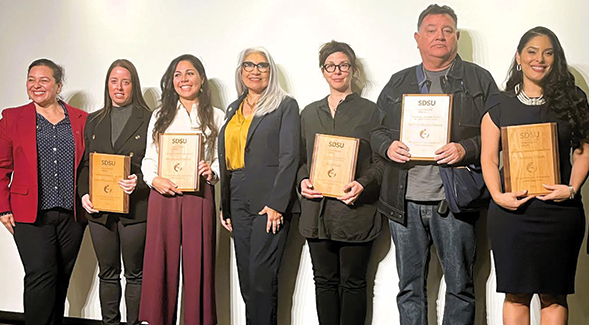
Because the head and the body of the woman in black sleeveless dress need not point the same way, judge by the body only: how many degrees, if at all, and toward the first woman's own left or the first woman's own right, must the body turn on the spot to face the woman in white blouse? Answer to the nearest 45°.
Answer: approximately 90° to the first woman's own right

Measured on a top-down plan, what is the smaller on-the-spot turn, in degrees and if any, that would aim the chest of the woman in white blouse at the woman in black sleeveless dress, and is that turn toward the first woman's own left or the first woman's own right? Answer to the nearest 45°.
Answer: approximately 45° to the first woman's own left

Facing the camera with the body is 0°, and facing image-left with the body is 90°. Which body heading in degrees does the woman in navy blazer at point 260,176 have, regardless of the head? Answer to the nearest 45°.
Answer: approximately 45°

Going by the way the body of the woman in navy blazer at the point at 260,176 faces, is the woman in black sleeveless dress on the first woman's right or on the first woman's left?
on the first woman's left

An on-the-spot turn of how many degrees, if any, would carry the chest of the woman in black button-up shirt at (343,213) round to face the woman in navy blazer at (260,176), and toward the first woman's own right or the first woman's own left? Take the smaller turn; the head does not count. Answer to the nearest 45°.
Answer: approximately 90° to the first woman's own right

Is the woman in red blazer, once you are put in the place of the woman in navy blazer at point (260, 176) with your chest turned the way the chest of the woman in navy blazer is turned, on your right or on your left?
on your right
